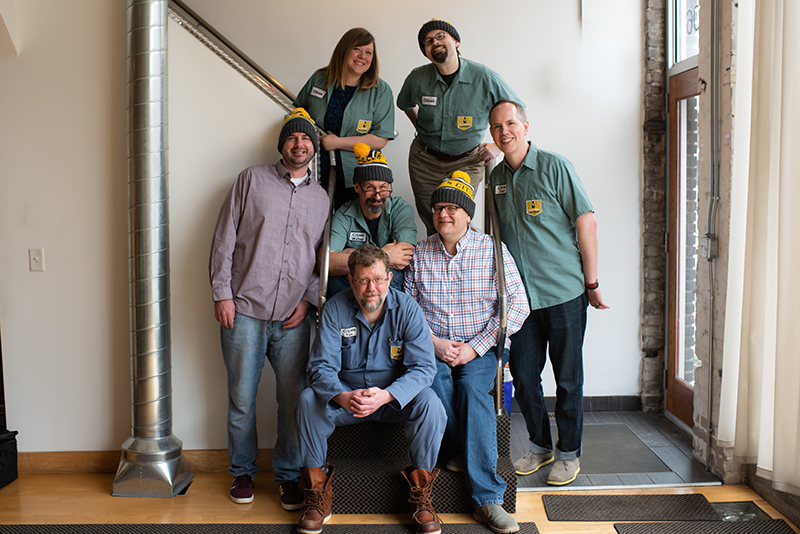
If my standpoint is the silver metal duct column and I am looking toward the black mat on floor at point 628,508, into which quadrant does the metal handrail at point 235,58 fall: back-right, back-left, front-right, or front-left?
front-left

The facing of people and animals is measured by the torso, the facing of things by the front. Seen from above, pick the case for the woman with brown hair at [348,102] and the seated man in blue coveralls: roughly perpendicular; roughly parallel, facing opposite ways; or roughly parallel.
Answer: roughly parallel

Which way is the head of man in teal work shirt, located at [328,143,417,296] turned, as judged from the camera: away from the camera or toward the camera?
toward the camera

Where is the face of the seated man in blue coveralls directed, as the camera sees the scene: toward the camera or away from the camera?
toward the camera

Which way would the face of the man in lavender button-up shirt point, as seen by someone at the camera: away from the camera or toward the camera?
toward the camera

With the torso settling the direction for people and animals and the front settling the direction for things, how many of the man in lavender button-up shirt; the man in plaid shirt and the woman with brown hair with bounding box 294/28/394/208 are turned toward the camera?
3

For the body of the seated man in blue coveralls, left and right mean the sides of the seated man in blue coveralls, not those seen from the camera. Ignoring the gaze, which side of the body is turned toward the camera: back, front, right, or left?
front

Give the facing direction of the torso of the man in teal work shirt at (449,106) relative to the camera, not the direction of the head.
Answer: toward the camera

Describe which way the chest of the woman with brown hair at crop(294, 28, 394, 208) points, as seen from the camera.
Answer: toward the camera

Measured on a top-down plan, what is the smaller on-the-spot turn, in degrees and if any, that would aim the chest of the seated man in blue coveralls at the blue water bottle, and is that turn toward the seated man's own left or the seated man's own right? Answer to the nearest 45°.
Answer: approximately 135° to the seated man's own left

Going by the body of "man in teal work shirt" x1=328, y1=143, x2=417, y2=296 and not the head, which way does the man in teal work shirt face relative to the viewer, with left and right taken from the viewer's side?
facing the viewer

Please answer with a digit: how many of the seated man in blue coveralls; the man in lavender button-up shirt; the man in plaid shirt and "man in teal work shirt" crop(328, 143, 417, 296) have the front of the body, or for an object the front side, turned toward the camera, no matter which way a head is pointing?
4

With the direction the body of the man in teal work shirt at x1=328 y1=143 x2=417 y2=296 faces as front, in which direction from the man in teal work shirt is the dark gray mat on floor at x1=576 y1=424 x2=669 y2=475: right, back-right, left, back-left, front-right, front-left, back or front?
left

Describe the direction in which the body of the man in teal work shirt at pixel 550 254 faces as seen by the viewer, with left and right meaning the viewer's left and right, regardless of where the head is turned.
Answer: facing the viewer and to the left of the viewer

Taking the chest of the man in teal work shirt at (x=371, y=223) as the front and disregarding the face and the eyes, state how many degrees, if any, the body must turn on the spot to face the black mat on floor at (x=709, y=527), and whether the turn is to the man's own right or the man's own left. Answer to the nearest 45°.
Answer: approximately 90° to the man's own left
